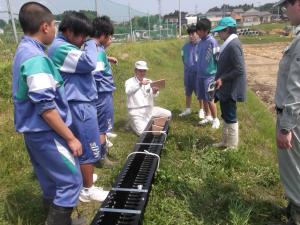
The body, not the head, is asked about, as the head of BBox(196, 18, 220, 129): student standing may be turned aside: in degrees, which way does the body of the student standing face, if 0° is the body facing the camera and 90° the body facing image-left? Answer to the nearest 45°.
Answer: approximately 45°

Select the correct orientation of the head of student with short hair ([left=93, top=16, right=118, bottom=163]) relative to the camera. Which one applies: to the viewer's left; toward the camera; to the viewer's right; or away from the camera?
to the viewer's right

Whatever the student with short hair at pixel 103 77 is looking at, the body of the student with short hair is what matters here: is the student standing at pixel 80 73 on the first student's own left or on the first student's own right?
on the first student's own right

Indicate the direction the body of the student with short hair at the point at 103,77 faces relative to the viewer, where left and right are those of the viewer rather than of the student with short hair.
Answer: facing to the right of the viewer

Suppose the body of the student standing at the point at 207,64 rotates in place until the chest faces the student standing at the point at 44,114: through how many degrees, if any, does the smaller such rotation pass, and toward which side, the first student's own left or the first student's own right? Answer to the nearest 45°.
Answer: approximately 45° to the first student's own left

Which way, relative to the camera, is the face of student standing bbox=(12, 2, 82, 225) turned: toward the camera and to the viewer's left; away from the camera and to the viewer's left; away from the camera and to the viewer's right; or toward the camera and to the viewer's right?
away from the camera and to the viewer's right

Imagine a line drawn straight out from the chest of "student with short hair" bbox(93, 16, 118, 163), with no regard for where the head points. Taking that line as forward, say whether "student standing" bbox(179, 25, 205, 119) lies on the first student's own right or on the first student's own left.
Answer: on the first student's own left

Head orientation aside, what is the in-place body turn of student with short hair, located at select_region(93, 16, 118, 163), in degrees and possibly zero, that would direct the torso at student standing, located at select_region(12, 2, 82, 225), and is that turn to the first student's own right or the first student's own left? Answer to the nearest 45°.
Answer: approximately 90° to the first student's own right

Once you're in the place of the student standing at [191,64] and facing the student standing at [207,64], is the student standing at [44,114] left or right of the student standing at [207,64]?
right
